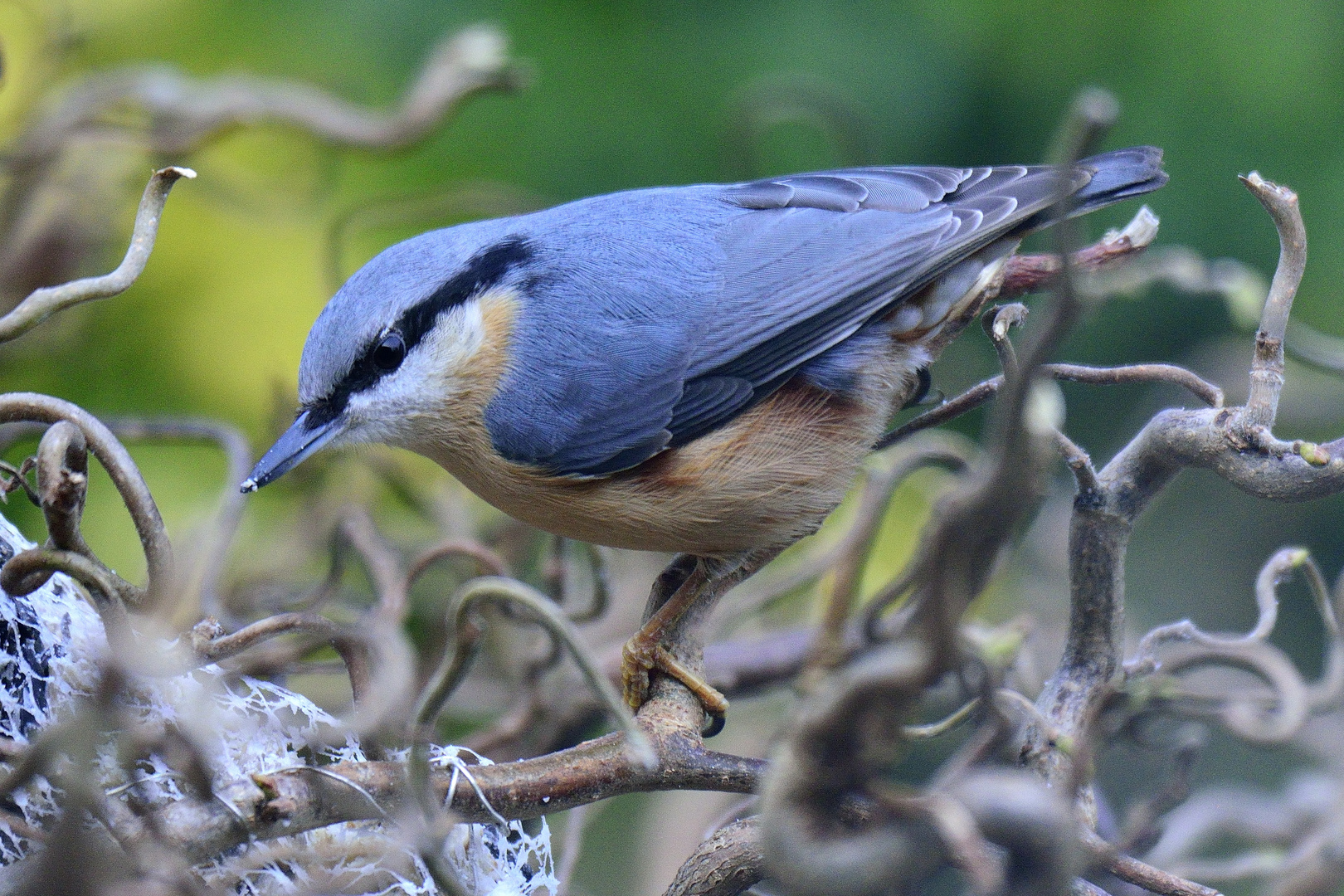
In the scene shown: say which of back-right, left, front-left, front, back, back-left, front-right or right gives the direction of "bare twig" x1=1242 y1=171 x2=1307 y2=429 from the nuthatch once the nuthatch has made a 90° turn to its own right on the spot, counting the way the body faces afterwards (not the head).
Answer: back-right

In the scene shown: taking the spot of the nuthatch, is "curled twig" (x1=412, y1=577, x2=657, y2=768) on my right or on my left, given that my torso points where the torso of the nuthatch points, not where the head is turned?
on my left

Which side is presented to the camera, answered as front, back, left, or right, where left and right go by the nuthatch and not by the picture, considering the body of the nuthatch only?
left

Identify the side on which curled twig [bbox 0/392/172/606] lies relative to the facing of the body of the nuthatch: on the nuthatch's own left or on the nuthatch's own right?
on the nuthatch's own left
